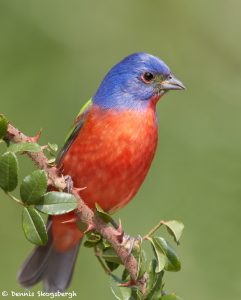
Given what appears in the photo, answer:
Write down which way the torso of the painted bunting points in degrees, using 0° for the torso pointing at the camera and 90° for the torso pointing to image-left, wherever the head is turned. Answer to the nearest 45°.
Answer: approximately 315°
